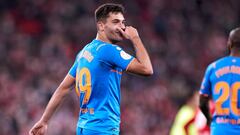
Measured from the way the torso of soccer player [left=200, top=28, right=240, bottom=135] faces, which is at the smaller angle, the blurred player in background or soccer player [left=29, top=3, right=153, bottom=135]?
the blurred player in background

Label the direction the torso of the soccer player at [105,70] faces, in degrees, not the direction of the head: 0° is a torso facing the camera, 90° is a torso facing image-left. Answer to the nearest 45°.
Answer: approximately 225°

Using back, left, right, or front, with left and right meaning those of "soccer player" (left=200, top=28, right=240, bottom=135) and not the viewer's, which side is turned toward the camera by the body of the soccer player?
back

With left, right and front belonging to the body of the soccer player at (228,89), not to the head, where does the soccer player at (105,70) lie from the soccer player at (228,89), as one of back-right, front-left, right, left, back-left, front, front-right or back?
back-left
